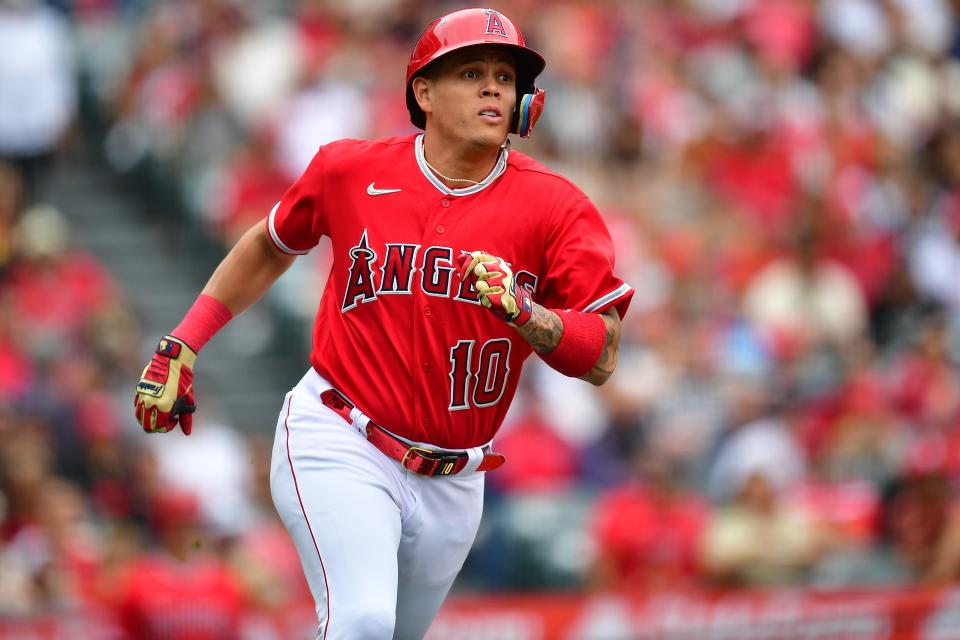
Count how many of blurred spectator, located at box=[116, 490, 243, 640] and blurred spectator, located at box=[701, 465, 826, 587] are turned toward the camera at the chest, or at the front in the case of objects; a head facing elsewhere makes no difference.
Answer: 2

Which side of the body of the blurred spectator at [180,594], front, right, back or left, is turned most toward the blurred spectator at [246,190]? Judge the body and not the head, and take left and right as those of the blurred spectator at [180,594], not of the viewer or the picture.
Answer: back

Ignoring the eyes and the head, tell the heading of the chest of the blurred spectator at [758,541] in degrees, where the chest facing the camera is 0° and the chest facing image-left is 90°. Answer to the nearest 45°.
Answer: approximately 0°

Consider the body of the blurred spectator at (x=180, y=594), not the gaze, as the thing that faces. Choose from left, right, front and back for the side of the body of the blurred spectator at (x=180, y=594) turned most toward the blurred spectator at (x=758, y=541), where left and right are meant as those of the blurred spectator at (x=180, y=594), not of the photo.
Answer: left

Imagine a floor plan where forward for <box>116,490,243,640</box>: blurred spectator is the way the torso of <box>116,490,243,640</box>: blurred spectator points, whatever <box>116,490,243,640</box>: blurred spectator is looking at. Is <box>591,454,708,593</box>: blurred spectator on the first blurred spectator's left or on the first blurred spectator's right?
on the first blurred spectator's left

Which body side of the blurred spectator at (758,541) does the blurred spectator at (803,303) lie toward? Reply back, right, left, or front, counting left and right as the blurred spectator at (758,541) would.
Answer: back
